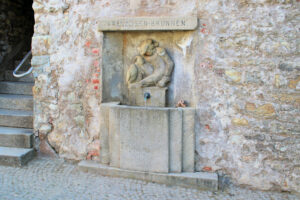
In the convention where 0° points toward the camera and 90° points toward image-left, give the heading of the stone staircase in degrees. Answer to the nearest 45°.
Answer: approximately 0°

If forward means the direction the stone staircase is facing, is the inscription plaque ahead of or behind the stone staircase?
ahead

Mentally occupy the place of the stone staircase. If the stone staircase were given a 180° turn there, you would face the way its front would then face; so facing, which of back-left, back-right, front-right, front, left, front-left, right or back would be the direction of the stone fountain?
back-right
